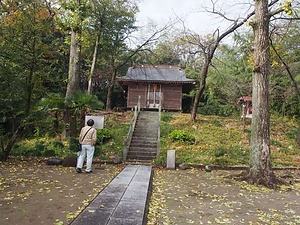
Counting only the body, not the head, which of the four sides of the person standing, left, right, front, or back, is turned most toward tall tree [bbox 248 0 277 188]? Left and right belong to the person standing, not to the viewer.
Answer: right

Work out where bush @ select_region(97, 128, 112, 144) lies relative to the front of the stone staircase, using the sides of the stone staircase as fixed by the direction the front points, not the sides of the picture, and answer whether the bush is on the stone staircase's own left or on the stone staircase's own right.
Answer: on the stone staircase's own right

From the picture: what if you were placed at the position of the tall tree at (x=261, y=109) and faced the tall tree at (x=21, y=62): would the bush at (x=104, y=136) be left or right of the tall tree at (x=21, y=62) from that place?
right

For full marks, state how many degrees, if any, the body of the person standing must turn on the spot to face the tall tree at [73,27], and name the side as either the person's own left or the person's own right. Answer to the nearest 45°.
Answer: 0° — they already face it

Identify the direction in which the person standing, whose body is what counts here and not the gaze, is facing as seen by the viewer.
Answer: away from the camera

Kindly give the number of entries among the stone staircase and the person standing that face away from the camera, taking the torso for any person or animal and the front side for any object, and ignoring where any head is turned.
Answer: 1

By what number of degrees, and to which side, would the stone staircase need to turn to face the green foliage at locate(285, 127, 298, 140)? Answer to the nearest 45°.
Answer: approximately 90° to its left

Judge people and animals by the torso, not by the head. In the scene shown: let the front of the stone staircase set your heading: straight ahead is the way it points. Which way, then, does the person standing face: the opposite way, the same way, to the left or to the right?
the opposite way

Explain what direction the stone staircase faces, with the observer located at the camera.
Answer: facing the viewer
